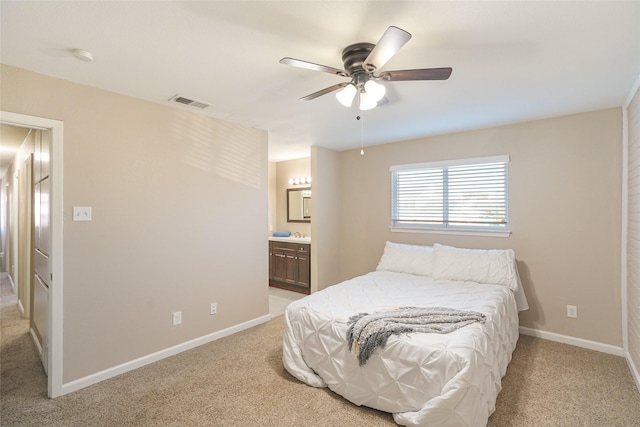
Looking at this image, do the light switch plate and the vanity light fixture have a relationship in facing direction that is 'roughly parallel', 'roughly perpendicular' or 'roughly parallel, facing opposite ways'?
roughly perpendicular

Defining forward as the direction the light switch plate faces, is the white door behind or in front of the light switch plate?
behind

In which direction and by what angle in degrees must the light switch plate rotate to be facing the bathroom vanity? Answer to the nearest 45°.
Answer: approximately 135° to its left

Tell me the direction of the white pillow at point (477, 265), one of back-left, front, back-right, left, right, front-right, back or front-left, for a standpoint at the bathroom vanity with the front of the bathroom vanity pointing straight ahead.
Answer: left

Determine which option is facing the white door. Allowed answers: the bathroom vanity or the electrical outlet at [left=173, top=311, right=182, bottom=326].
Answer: the bathroom vanity

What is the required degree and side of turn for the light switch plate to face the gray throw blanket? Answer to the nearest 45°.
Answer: approximately 45° to its left

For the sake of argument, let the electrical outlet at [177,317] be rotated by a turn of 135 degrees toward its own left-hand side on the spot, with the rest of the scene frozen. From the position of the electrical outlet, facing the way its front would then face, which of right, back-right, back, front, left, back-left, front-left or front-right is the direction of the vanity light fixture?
front-right

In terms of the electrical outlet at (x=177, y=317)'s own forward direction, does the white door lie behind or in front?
behind

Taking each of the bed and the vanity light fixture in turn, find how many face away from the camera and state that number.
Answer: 0
